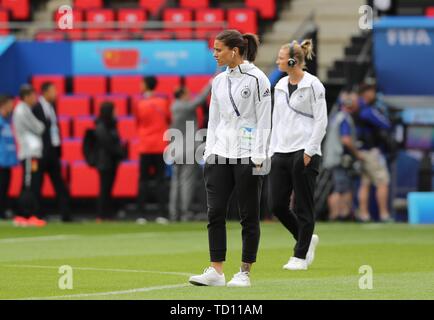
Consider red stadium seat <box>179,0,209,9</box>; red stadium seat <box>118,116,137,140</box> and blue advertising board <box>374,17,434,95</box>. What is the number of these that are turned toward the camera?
3

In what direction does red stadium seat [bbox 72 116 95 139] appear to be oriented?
toward the camera

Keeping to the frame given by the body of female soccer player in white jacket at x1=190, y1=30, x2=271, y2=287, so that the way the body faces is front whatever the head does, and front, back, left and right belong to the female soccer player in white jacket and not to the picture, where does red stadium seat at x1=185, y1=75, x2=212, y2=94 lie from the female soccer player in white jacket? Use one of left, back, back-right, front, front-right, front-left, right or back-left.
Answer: back-right

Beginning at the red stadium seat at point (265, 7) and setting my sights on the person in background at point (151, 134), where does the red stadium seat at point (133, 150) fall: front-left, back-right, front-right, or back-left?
front-right

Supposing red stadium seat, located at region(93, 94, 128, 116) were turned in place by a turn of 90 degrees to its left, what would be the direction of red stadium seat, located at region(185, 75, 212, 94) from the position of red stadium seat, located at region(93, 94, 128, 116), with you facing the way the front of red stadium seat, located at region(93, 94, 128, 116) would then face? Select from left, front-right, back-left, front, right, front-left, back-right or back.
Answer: front

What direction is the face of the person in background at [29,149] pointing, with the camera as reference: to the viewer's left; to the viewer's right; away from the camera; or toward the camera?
to the viewer's right

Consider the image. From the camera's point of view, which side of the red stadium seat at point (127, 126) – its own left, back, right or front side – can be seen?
front

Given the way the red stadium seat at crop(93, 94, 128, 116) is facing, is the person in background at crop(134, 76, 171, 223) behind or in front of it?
in front

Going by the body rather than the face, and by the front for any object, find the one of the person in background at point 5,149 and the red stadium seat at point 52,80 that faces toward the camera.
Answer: the red stadium seat

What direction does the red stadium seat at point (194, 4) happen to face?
toward the camera

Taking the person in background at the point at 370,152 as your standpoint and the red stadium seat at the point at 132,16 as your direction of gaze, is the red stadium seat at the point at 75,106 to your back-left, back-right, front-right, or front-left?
front-left

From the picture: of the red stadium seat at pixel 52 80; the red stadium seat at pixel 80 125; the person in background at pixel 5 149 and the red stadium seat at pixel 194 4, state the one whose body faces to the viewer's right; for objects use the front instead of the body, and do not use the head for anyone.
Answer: the person in background
